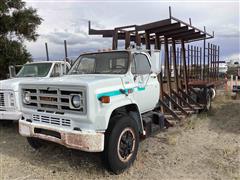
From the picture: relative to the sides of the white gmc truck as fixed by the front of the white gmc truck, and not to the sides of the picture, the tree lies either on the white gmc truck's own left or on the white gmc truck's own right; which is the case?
on the white gmc truck's own right

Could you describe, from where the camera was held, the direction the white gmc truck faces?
facing the viewer and to the left of the viewer
